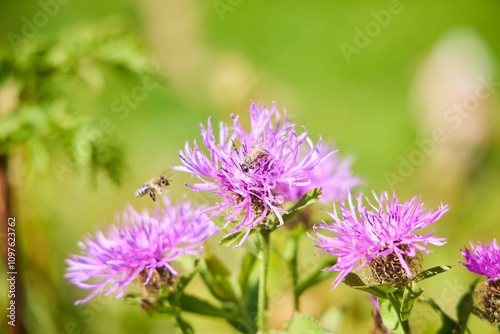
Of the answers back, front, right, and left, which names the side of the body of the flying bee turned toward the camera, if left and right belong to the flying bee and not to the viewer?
right
